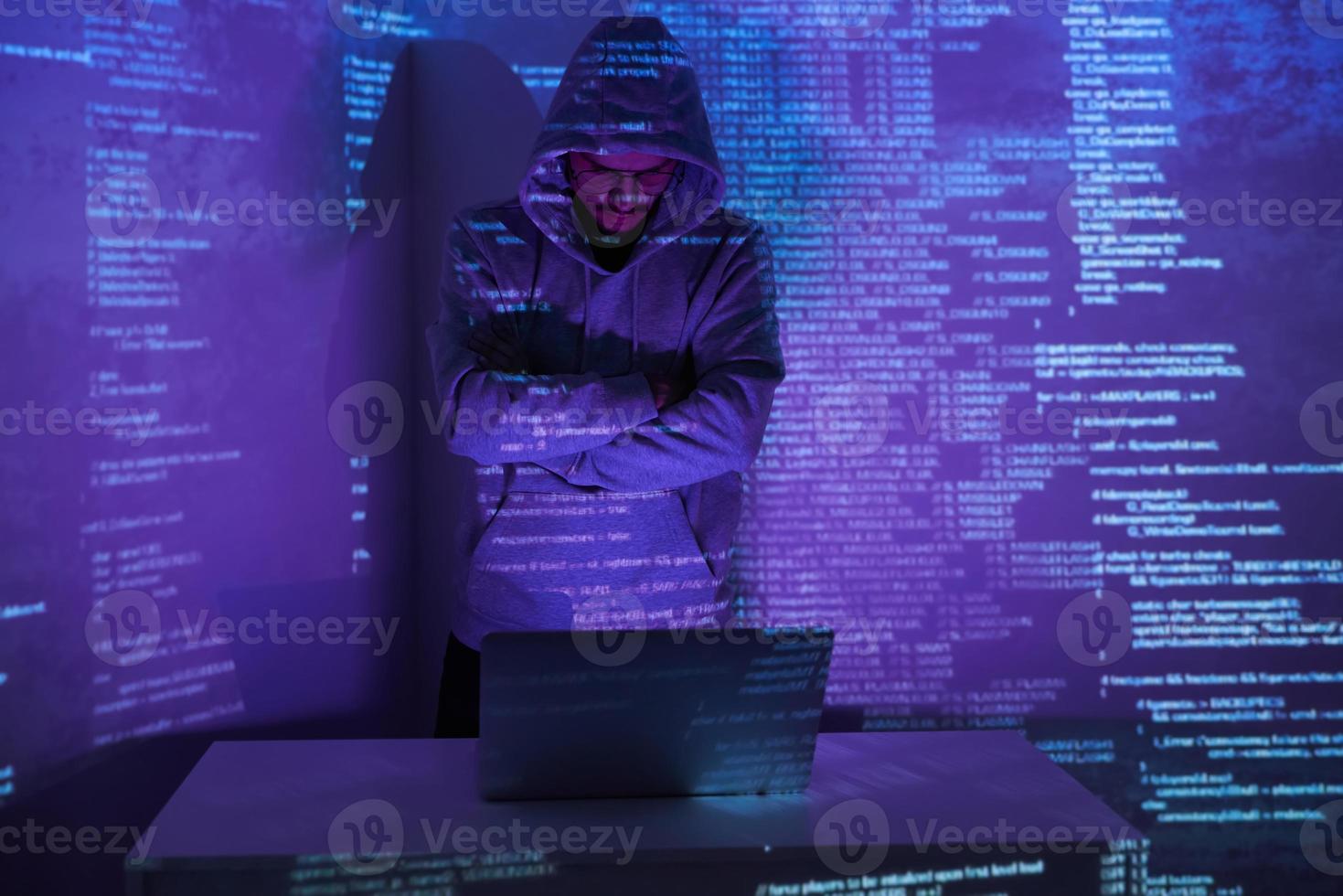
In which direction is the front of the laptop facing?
away from the camera

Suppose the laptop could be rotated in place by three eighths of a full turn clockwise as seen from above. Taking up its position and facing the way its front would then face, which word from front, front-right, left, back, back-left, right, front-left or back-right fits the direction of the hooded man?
back-left

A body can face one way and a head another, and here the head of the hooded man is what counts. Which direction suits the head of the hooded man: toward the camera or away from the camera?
toward the camera

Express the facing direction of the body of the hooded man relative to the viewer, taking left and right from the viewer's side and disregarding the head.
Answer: facing the viewer
